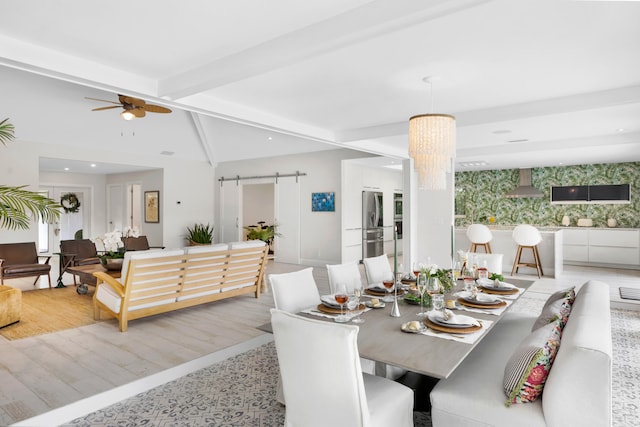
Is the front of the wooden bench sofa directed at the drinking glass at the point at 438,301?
no

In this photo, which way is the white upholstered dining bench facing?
to the viewer's left

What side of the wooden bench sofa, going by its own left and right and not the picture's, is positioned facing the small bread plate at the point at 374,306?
back

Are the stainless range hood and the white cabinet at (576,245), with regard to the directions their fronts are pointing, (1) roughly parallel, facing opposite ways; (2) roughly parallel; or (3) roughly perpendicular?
roughly parallel

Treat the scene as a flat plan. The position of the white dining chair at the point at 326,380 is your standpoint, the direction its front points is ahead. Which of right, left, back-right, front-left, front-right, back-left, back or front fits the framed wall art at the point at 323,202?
front-left

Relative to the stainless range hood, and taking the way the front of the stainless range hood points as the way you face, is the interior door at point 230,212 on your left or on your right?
on your right

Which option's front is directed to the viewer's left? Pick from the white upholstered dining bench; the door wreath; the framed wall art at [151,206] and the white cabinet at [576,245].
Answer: the white upholstered dining bench

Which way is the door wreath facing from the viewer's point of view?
toward the camera

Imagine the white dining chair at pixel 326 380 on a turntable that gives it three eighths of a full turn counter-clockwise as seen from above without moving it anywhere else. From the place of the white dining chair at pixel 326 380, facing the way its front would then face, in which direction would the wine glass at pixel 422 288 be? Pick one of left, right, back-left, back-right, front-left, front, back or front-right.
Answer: back-right

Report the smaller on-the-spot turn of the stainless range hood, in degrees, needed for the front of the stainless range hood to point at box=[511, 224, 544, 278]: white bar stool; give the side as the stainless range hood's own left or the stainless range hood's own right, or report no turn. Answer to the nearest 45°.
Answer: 0° — it already faces it

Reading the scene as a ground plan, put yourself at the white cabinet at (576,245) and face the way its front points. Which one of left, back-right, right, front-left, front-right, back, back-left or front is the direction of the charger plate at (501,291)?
front

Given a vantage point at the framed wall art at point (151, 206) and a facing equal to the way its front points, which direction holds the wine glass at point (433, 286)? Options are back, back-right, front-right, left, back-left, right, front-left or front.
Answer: front

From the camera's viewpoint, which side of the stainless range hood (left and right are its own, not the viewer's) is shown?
front

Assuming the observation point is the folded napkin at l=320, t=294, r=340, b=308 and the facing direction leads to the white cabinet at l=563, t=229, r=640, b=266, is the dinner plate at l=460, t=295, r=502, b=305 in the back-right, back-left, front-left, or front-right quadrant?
front-right

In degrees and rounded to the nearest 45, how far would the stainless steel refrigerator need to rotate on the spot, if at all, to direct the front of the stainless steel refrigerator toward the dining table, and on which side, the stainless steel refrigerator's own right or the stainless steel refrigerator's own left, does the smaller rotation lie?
approximately 45° to the stainless steel refrigerator's own right

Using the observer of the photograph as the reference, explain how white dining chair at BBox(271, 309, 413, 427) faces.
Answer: facing away from the viewer and to the right of the viewer

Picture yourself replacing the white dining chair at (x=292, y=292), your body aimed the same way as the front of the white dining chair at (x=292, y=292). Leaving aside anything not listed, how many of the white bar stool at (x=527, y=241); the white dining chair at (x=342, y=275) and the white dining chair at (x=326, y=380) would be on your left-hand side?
2

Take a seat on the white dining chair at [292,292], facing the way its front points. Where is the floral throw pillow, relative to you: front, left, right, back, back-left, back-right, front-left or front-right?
front

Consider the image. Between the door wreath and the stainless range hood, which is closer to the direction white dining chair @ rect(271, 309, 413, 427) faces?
the stainless range hood

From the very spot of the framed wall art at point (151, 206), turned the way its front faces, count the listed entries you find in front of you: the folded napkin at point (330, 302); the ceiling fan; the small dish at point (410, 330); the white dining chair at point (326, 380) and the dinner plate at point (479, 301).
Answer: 5

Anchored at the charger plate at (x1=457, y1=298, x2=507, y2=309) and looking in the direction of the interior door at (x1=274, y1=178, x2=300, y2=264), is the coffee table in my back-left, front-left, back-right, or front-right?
front-left
